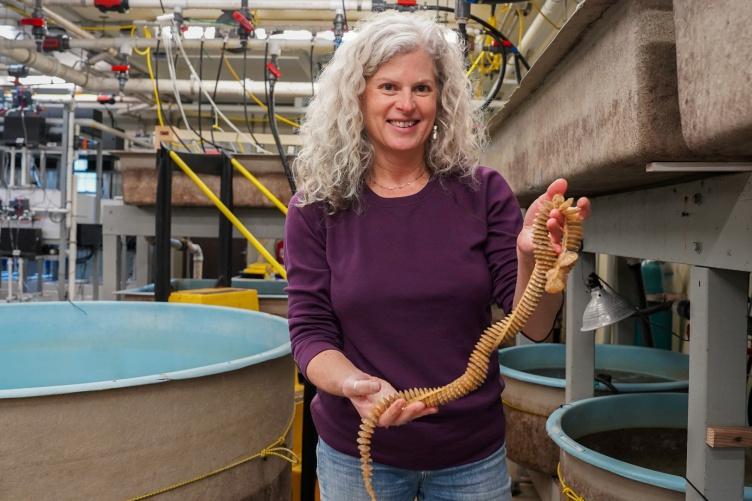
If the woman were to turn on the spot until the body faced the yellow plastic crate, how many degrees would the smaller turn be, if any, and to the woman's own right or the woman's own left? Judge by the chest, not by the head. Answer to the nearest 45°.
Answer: approximately 135° to the woman's own right

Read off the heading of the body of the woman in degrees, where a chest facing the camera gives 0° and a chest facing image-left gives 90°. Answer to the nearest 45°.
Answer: approximately 0°

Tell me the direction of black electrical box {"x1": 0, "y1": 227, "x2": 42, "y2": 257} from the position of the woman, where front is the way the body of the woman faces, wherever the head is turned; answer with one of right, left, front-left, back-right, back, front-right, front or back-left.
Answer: back-right

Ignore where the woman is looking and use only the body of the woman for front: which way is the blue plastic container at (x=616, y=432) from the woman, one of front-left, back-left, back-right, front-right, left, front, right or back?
back-left

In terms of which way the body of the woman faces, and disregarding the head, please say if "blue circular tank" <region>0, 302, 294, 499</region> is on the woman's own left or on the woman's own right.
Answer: on the woman's own right

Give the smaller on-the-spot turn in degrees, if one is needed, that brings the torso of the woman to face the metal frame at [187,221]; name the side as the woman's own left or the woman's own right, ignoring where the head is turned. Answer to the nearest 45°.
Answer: approximately 135° to the woman's own right

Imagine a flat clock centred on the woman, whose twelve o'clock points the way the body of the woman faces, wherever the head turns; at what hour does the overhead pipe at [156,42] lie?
The overhead pipe is roughly at 5 o'clock from the woman.

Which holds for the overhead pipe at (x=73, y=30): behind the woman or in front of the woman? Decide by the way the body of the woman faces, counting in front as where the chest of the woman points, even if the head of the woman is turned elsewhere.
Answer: behind

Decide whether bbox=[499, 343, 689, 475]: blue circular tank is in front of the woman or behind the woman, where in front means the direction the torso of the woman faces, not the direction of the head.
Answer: behind

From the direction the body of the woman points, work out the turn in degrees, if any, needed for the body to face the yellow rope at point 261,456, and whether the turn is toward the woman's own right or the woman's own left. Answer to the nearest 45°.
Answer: approximately 135° to the woman's own right

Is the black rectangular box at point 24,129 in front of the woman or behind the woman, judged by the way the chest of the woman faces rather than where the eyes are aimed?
behind

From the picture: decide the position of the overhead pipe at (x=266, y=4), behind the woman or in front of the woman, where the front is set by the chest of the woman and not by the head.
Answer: behind
